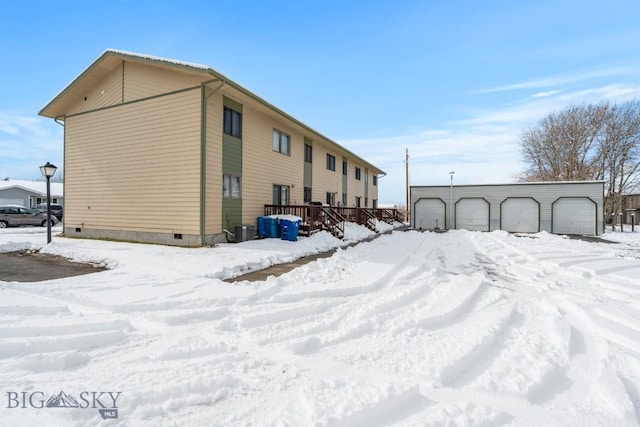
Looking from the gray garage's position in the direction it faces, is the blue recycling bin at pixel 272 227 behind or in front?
in front

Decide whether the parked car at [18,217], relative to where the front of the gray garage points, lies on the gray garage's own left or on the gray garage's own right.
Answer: on the gray garage's own right

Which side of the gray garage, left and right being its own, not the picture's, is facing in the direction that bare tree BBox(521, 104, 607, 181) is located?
back

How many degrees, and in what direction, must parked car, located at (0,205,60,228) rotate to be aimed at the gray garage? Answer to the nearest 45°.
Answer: approximately 45° to its right

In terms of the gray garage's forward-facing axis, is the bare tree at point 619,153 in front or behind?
behind

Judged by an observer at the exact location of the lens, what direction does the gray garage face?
facing the viewer

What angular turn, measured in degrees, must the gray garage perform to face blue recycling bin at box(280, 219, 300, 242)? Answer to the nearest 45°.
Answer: approximately 45° to its right

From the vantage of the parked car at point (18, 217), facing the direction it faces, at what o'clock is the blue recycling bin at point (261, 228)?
The blue recycling bin is roughly at 2 o'clock from the parked car.

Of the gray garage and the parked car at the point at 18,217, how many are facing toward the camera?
1

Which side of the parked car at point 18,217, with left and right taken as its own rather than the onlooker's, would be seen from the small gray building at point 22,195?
left

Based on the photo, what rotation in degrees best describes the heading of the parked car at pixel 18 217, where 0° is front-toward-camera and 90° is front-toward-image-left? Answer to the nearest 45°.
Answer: approximately 270°
